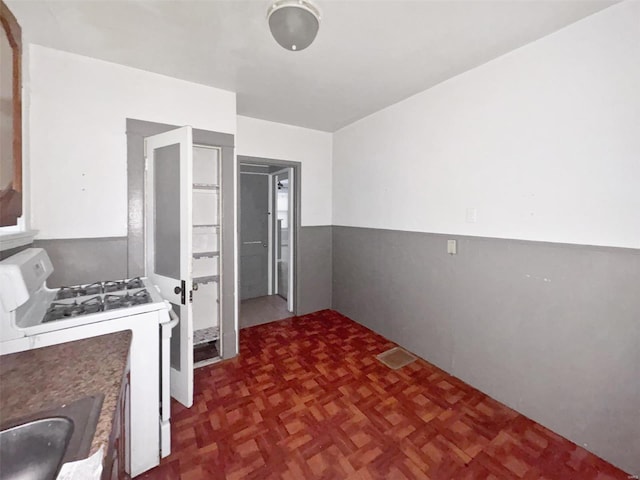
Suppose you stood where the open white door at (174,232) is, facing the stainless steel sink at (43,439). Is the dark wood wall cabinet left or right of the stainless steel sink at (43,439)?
right

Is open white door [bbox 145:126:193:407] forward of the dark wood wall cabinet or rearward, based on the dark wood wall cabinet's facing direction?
forward

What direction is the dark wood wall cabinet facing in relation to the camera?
to the viewer's right
